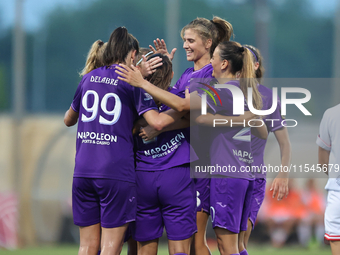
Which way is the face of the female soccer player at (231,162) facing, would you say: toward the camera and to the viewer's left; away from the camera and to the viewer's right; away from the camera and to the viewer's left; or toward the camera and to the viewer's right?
away from the camera and to the viewer's left

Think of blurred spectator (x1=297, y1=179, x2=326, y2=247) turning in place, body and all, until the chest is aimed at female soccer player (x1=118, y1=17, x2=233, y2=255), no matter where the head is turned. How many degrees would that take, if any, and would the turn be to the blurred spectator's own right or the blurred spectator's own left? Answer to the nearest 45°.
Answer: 0° — they already face them

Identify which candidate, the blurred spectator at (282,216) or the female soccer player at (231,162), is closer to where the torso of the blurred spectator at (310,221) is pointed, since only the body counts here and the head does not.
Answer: the female soccer player

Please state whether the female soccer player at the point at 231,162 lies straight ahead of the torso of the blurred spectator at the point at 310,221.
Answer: yes

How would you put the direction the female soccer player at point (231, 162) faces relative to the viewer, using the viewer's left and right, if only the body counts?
facing away from the viewer and to the left of the viewer

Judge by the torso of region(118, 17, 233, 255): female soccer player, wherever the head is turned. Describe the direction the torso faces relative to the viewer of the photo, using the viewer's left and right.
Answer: facing the viewer and to the left of the viewer

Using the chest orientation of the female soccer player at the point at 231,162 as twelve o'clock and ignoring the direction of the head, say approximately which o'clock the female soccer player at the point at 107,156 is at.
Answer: the female soccer player at the point at 107,156 is roughly at 10 o'clock from the female soccer player at the point at 231,162.

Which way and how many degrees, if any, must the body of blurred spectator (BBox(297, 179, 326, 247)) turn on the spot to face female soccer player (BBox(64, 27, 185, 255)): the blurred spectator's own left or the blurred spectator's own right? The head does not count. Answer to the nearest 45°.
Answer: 0° — they already face them

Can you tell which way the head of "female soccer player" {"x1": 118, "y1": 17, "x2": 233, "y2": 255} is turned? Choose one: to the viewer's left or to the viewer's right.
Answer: to the viewer's left

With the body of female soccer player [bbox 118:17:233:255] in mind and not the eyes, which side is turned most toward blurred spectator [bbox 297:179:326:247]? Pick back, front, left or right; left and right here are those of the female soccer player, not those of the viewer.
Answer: back

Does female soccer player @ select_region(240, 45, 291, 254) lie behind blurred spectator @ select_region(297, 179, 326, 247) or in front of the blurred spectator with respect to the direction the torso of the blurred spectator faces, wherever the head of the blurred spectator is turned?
in front

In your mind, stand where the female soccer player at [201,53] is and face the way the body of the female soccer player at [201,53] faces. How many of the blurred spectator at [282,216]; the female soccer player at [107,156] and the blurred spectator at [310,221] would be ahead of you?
1

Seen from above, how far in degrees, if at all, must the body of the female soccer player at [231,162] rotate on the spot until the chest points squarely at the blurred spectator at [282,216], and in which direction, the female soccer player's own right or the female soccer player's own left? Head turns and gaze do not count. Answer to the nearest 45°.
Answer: approximately 45° to the female soccer player's own right

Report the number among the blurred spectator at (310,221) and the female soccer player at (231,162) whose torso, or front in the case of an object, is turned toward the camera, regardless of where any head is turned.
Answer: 1

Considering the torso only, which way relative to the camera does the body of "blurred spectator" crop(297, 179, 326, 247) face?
toward the camera
